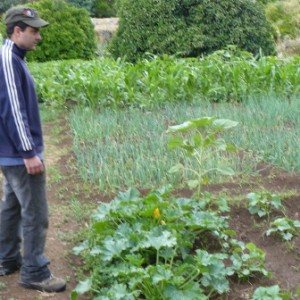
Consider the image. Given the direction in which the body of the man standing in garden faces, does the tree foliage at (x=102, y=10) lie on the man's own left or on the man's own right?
on the man's own left

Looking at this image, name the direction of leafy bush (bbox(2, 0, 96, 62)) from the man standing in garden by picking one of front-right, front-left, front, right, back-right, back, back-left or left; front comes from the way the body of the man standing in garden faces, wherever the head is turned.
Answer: left

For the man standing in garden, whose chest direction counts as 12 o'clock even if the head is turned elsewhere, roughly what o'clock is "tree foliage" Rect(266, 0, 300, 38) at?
The tree foliage is roughly at 10 o'clock from the man standing in garden.

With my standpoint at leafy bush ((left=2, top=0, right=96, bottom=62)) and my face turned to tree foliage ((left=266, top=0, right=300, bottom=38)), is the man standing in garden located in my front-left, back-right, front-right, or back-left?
back-right

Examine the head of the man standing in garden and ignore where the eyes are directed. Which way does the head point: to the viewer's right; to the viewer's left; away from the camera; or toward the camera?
to the viewer's right

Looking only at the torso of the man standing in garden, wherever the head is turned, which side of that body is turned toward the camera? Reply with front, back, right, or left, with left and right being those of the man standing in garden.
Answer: right

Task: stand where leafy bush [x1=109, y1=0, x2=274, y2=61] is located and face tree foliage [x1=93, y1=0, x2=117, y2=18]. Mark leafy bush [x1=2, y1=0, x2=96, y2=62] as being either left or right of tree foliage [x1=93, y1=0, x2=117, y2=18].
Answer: left
